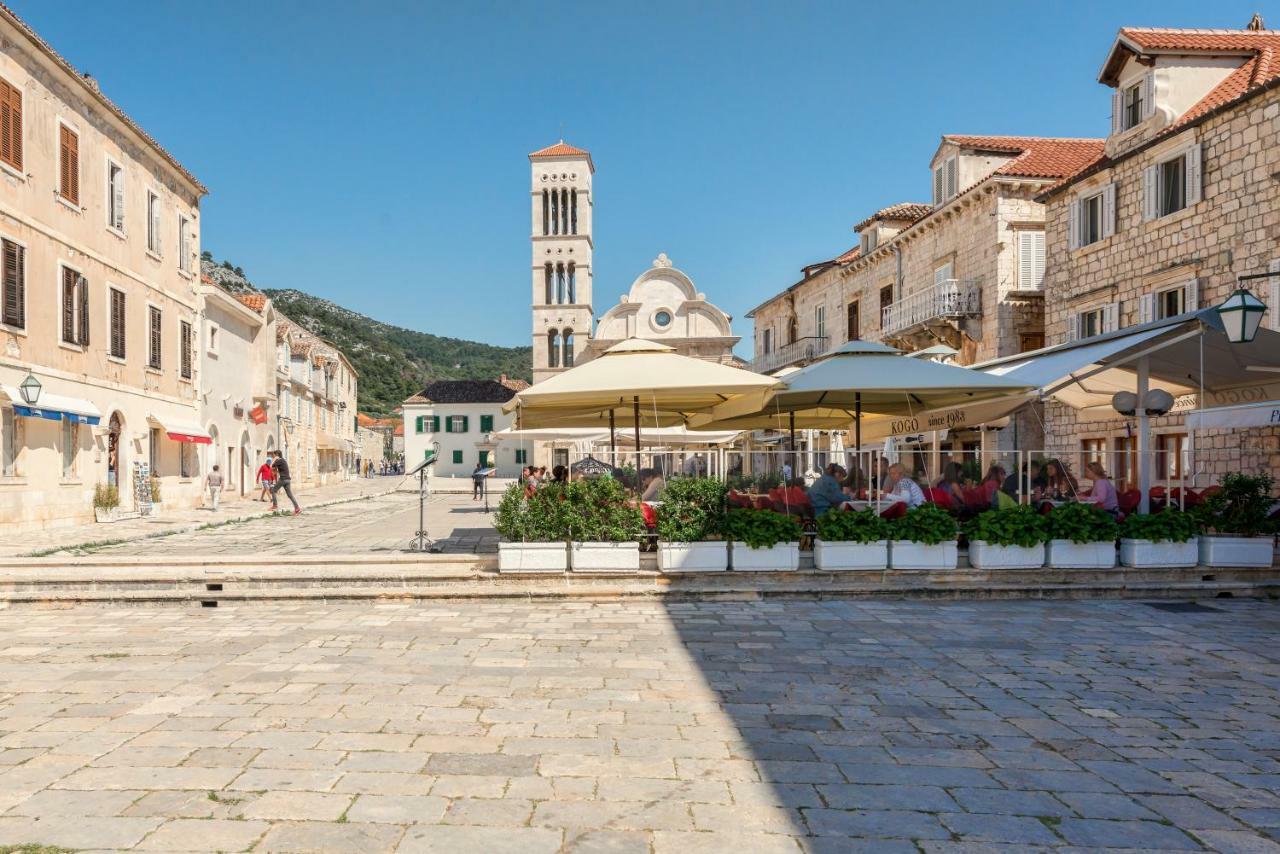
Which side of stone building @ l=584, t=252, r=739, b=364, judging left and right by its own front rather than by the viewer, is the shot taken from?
front

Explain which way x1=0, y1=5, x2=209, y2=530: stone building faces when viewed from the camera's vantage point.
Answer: facing the viewer and to the right of the viewer

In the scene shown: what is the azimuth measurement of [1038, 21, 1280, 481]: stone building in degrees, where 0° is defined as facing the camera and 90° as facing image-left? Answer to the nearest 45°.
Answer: approximately 45°

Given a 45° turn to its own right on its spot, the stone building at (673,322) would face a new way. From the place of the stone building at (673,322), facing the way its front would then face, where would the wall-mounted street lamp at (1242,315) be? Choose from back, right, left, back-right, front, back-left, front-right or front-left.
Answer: front-left

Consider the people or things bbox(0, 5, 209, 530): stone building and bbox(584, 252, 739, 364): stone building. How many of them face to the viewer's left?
0

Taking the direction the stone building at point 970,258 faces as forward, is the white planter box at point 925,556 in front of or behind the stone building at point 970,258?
in front

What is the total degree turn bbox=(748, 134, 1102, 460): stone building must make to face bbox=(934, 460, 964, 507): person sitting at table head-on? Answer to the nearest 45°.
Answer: approximately 45° to its left

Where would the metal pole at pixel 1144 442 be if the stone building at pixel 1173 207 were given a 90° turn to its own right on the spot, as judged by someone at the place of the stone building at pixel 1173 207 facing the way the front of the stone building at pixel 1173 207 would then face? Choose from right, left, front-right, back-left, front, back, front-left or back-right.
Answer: back-left

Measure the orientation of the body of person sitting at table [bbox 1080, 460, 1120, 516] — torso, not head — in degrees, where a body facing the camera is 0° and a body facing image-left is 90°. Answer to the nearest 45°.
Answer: approximately 90°

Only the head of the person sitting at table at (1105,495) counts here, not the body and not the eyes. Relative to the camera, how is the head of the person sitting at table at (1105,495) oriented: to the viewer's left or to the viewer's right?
to the viewer's left
